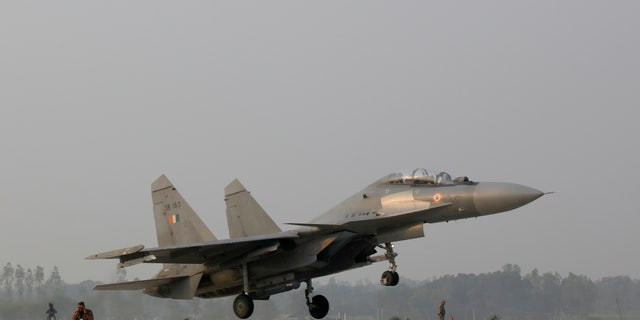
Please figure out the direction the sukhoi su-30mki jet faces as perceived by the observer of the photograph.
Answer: facing the viewer and to the right of the viewer
